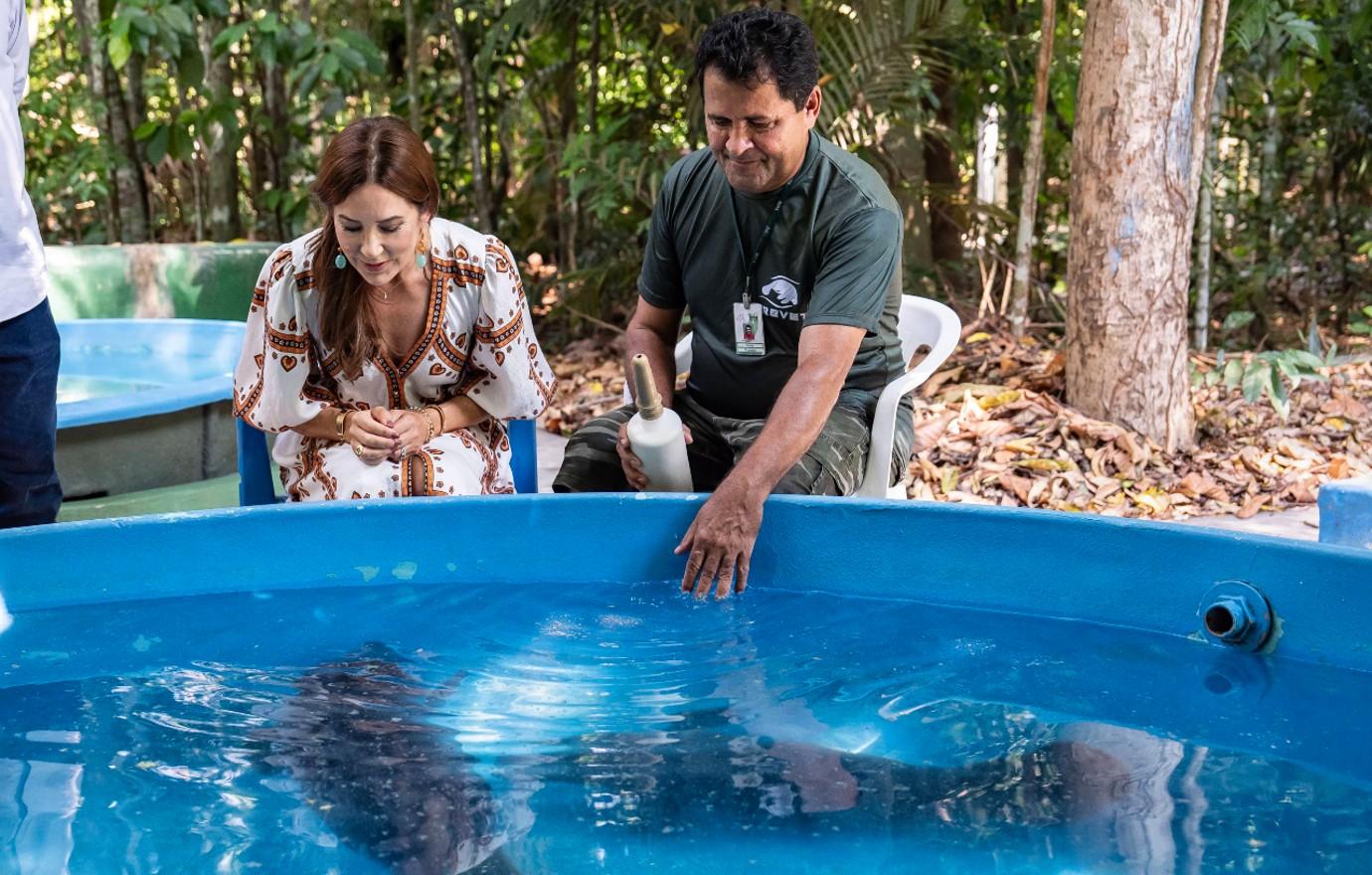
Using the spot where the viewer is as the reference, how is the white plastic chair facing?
facing the viewer and to the left of the viewer

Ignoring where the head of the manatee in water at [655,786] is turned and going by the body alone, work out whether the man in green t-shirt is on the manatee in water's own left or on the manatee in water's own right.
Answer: on the manatee in water's own right

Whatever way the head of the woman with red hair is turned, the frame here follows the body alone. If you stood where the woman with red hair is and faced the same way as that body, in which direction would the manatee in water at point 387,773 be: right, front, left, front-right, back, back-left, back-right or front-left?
front

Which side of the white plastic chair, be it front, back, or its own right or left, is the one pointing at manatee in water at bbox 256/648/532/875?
front

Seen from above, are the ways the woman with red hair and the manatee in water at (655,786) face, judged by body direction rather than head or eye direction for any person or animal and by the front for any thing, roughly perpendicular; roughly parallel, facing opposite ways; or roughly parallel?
roughly perpendicular

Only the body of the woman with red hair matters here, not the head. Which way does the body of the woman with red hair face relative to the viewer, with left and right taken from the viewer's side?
facing the viewer

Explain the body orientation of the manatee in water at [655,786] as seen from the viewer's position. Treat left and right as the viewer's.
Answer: facing to the left of the viewer

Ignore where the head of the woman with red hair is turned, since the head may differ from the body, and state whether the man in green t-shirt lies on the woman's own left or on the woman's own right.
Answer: on the woman's own left

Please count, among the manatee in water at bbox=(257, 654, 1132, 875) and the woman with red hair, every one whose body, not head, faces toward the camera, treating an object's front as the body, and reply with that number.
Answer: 1

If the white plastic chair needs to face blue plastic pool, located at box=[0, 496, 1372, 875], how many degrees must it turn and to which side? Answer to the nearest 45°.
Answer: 0° — it already faces it

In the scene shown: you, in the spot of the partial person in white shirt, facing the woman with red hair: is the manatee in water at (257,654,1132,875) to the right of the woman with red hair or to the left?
right
